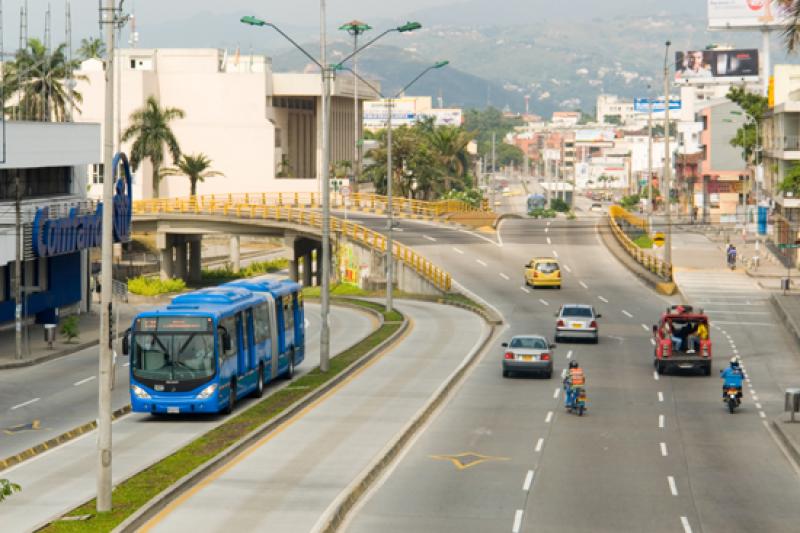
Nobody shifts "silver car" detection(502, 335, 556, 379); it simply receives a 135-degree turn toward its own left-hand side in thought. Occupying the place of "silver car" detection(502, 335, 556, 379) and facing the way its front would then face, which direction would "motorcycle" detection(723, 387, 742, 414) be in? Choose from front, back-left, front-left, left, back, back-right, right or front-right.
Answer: left

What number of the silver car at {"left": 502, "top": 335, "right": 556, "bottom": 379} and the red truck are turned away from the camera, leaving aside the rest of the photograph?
2

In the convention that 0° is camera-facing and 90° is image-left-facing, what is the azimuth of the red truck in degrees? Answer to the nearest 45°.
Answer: approximately 180°

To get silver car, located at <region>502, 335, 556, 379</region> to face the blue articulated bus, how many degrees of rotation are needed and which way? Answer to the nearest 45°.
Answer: approximately 135° to its left

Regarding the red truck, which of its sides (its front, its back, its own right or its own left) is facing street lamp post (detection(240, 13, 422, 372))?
left

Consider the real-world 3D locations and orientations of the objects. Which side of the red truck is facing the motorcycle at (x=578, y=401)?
back

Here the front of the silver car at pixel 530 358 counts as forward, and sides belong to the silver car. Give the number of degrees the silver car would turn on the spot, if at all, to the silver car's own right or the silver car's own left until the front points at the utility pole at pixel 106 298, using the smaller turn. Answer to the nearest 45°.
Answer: approximately 180°

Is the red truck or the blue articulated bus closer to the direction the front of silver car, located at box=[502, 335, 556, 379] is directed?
the red truck

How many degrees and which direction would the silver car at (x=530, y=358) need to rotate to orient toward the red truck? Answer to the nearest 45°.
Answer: approximately 90° to its right

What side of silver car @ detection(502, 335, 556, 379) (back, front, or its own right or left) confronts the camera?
back

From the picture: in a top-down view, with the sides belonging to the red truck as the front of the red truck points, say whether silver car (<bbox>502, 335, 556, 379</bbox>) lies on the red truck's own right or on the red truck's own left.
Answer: on the red truck's own left

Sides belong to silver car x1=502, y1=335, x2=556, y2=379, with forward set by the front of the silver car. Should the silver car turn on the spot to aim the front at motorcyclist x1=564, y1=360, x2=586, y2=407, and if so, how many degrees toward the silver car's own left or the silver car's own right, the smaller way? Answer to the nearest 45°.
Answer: approximately 180°

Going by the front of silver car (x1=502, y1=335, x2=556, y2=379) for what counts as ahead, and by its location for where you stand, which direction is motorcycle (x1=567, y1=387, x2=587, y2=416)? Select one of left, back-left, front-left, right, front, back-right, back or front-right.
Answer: back

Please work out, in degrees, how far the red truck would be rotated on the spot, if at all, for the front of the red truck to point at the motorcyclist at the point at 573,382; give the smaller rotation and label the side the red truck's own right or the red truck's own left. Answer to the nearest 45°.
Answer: approximately 180°

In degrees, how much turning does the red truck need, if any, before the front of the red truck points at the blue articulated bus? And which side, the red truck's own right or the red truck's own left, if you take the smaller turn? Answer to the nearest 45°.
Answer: approximately 135° to the red truck's own left
